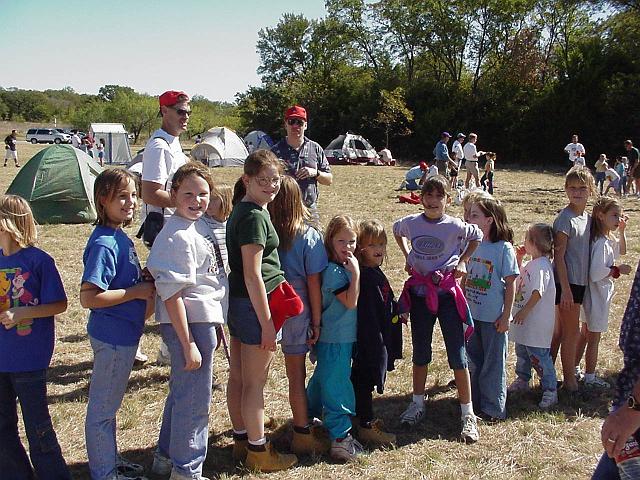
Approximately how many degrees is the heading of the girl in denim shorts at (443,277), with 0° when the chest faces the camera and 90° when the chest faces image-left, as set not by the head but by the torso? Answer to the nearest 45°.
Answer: approximately 0°

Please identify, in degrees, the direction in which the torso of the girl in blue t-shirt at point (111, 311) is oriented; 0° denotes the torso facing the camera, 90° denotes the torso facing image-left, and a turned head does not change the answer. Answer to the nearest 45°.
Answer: approximately 270°

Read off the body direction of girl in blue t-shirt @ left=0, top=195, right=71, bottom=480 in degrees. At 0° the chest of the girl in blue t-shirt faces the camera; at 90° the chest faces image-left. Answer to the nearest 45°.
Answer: approximately 45°

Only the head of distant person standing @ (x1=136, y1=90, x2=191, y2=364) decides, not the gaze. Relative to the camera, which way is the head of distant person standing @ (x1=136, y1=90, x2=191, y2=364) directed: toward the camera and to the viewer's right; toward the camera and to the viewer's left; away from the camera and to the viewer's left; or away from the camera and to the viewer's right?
toward the camera and to the viewer's right

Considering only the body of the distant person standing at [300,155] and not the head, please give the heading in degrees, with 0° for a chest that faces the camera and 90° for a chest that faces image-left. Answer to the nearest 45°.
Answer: approximately 0°

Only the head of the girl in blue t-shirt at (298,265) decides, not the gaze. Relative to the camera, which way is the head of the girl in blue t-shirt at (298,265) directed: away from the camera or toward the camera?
away from the camera

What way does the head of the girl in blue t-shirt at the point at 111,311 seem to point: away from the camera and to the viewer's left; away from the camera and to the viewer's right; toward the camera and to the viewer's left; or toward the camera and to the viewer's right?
toward the camera and to the viewer's right

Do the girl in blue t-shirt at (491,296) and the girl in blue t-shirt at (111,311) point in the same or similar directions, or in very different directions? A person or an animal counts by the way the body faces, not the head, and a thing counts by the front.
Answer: very different directions

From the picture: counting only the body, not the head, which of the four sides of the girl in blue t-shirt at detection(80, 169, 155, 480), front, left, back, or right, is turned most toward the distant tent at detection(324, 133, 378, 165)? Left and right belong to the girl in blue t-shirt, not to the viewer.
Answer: left

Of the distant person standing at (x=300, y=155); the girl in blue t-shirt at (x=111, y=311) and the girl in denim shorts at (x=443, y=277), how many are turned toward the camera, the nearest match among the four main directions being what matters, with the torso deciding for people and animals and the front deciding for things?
2
